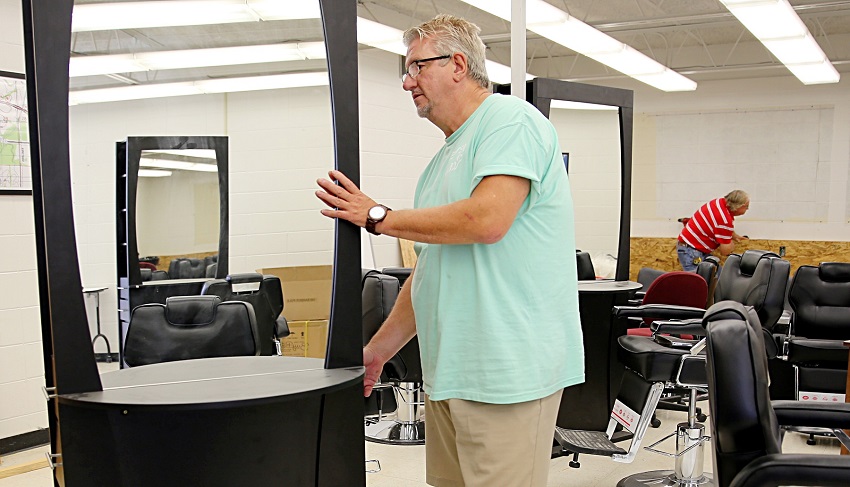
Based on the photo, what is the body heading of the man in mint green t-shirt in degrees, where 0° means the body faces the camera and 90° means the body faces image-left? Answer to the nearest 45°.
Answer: approximately 90°

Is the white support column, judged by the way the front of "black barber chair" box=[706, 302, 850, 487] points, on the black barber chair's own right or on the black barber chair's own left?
on the black barber chair's own left

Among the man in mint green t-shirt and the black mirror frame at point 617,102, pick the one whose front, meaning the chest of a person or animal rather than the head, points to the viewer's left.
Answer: the man in mint green t-shirt

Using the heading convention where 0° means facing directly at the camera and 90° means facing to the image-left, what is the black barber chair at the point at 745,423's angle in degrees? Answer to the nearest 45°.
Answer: approximately 270°

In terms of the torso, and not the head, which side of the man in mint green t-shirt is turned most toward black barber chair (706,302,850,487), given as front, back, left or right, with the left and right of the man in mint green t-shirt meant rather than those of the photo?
back

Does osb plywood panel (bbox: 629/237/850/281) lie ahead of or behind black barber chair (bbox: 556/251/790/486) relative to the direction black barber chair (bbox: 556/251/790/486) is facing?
behind

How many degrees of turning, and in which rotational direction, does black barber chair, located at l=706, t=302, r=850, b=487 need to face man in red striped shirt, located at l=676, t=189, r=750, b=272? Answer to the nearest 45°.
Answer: approximately 90° to its left

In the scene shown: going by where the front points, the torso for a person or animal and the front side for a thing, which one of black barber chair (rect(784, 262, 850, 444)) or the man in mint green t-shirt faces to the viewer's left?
the man in mint green t-shirt

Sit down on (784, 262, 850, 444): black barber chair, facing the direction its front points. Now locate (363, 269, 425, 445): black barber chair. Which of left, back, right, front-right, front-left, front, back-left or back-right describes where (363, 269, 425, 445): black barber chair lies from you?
front-right

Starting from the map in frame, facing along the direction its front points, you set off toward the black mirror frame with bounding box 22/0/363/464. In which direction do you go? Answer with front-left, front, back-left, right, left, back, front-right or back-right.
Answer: front-right

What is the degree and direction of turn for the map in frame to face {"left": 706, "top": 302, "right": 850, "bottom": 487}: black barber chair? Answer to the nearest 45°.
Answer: approximately 45° to its right

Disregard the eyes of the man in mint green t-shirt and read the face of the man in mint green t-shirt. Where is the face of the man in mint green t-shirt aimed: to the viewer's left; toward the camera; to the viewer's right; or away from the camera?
to the viewer's left

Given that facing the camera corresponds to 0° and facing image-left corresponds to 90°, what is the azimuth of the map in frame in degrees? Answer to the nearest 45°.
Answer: approximately 315°

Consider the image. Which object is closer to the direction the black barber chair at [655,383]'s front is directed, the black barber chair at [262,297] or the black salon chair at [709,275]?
the black barber chair

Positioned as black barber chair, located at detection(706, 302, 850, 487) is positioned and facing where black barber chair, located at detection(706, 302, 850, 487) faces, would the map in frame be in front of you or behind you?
behind
